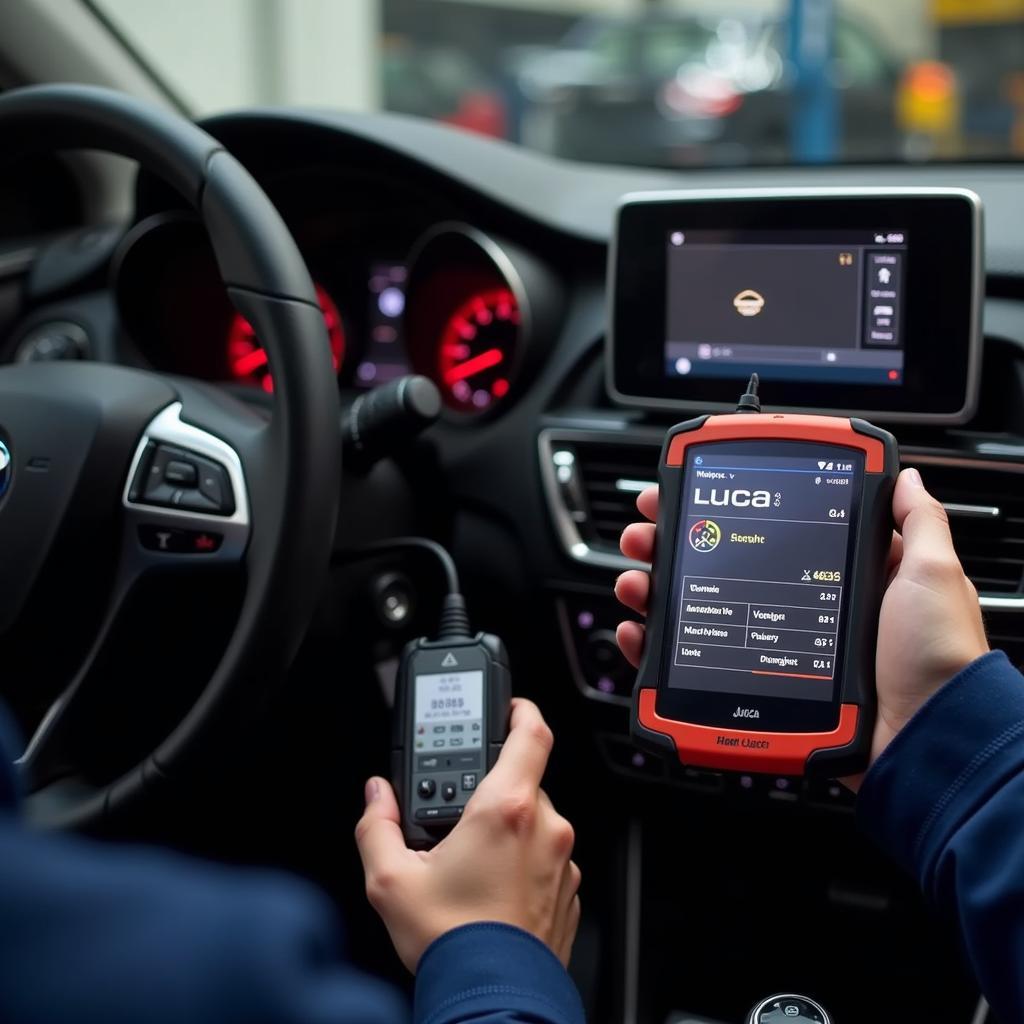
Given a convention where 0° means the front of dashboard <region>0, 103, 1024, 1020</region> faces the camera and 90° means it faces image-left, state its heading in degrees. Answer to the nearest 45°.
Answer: approximately 0°

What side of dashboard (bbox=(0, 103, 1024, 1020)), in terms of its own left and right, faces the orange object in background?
back
